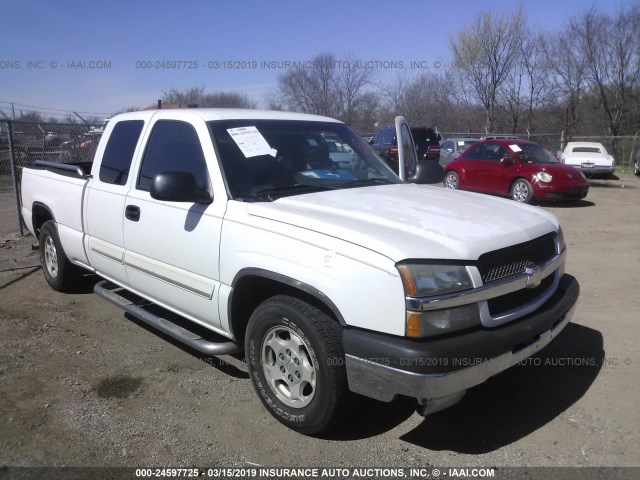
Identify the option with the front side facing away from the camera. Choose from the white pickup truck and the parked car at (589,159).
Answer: the parked car

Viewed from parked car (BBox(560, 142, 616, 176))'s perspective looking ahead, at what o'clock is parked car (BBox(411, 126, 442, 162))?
parked car (BBox(411, 126, 442, 162)) is roughly at 8 o'clock from parked car (BBox(560, 142, 616, 176)).

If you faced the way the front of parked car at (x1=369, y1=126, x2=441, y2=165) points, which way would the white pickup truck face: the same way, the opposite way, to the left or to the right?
the opposite way

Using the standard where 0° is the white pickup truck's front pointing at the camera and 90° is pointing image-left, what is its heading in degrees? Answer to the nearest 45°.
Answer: approximately 315°

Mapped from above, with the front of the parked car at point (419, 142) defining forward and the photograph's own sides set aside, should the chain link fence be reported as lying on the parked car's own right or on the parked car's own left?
on the parked car's own left

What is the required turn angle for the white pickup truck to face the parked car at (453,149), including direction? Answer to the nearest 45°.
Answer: approximately 135° to its left

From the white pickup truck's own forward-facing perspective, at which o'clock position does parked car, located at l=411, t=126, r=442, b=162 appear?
The parked car is roughly at 8 o'clock from the white pickup truck.

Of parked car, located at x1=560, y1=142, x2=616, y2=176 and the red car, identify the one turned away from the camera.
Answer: the parked car

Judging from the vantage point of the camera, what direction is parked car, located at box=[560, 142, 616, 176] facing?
facing away from the viewer

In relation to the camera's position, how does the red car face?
facing the viewer and to the right of the viewer

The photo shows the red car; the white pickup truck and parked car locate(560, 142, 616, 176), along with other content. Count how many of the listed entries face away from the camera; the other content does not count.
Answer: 1

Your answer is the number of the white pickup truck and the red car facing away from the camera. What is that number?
0

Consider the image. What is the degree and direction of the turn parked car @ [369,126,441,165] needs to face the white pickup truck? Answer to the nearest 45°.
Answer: approximately 135° to its left

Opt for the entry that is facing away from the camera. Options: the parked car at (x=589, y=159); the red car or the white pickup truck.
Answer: the parked car

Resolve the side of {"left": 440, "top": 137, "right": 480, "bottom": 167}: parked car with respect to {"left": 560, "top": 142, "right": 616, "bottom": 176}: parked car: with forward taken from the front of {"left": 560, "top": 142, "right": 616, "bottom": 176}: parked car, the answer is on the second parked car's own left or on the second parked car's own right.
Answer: on the second parked car's own left

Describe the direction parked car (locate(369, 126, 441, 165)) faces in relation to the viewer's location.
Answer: facing away from the viewer and to the left of the viewer
